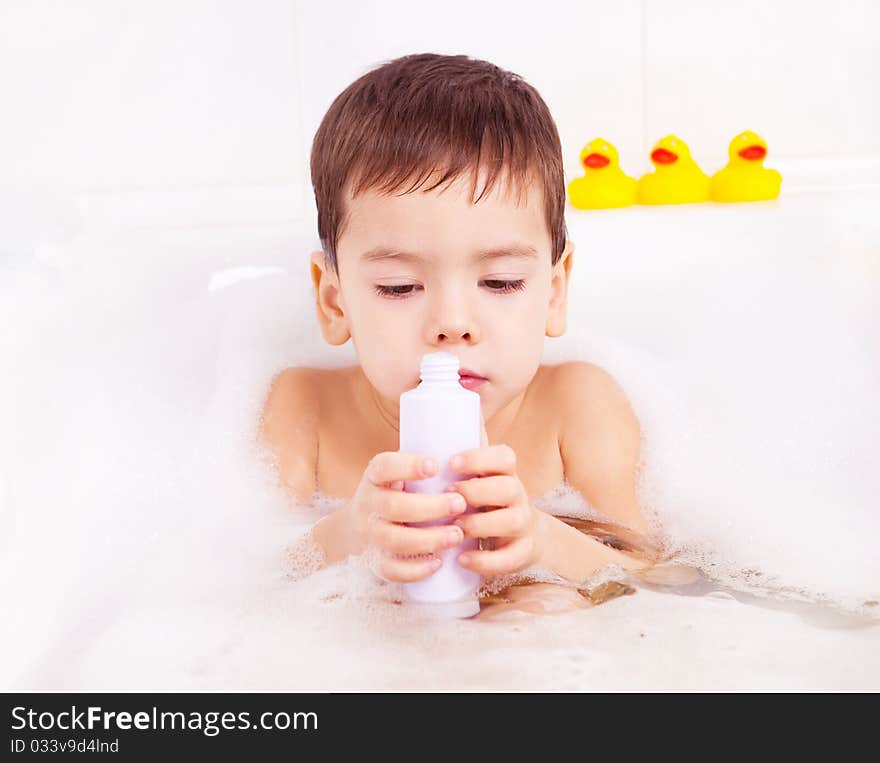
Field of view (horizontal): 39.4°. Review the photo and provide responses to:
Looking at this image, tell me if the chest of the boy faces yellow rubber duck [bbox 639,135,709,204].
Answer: no

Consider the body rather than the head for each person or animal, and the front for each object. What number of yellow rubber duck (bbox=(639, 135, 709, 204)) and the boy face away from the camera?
0

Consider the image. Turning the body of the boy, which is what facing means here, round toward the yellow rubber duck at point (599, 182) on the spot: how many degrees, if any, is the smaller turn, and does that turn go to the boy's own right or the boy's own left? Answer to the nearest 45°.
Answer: approximately 180°

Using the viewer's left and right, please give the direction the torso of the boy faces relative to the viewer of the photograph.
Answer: facing the viewer

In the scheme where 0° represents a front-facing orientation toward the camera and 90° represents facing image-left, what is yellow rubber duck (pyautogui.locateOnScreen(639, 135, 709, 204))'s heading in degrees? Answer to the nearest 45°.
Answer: approximately 45°

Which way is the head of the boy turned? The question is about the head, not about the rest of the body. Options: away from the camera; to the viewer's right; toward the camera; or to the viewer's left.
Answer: toward the camera

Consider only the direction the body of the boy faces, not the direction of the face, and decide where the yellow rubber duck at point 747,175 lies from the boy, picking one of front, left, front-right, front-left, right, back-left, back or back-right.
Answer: back-left
